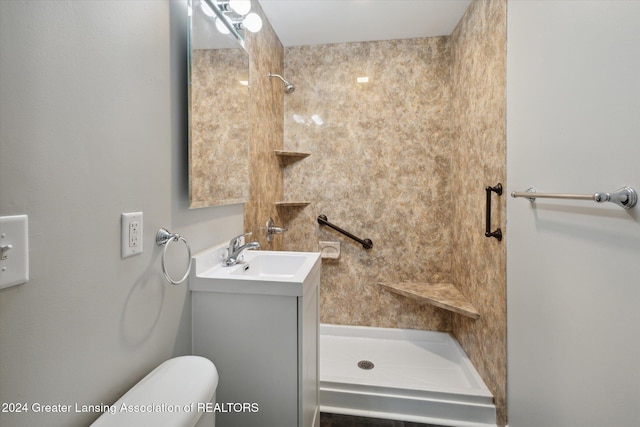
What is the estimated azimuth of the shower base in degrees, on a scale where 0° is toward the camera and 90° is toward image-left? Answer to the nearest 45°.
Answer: approximately 0°

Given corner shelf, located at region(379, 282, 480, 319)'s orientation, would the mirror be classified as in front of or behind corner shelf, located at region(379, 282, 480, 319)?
in front

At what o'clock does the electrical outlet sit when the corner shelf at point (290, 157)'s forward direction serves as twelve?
The electrical outlet is roughly at 2 o'clock from the corner shelf.

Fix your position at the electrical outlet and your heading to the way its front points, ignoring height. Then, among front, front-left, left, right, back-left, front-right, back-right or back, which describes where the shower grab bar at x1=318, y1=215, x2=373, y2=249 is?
left
